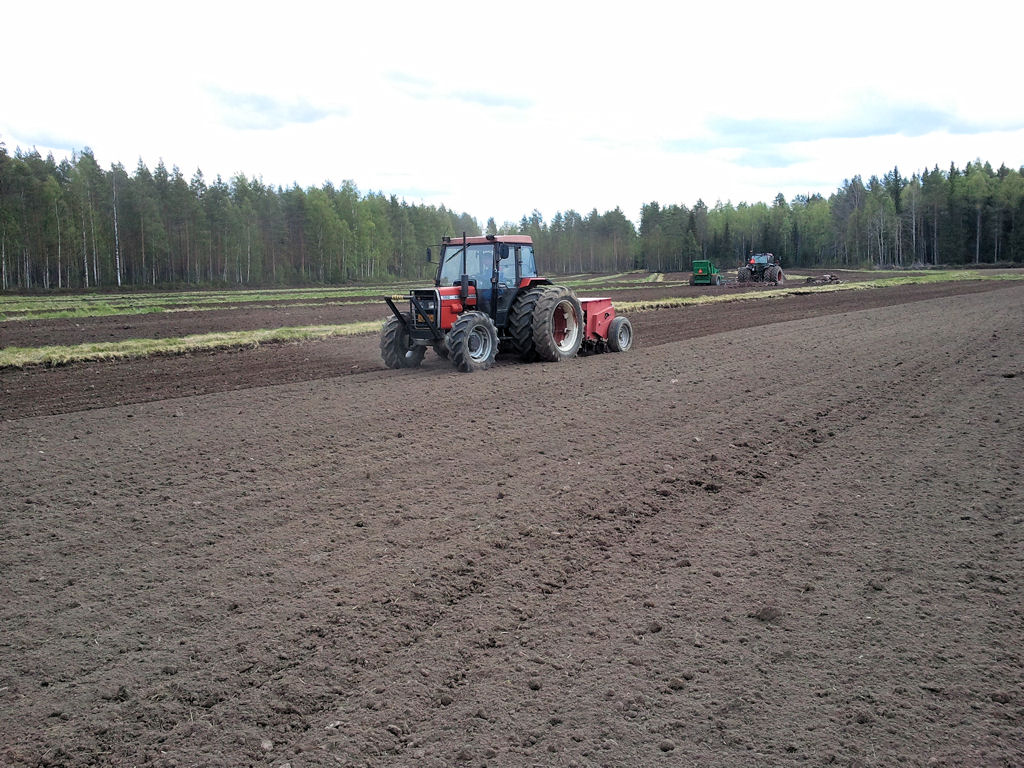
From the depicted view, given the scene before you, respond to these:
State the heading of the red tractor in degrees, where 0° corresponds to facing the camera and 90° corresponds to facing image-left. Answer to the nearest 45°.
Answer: approximately 45°

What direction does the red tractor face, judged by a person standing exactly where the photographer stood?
facing the viewer and to the left of the viewer
